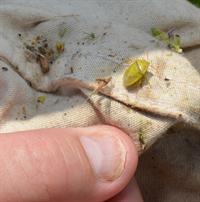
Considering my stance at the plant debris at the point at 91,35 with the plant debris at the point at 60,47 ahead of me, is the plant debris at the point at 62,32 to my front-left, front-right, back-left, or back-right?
front-right

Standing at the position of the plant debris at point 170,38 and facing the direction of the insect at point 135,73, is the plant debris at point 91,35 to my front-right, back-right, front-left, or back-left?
front-right

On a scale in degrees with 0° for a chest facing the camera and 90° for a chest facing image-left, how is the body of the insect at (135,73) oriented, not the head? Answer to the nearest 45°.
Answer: approximately 225°

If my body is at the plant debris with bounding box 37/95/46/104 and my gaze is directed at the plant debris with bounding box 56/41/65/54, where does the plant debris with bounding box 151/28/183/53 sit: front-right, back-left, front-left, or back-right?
front-right

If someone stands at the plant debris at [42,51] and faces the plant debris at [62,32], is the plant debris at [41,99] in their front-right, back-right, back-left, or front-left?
back-right
